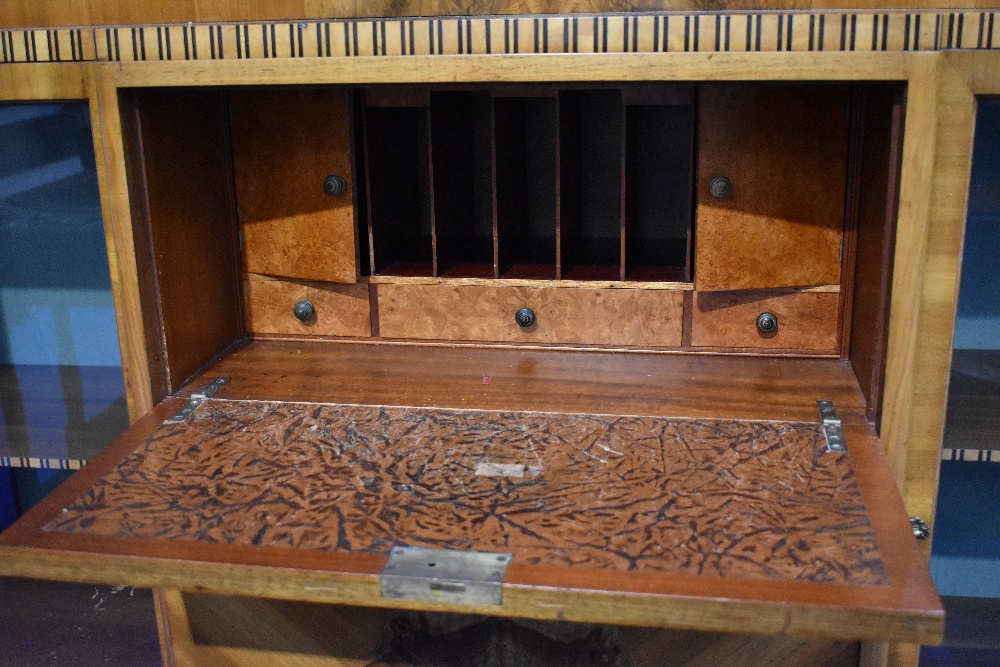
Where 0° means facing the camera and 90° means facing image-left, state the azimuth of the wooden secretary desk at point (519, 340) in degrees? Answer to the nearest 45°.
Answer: approximately 0°
